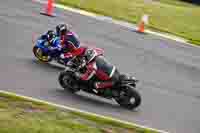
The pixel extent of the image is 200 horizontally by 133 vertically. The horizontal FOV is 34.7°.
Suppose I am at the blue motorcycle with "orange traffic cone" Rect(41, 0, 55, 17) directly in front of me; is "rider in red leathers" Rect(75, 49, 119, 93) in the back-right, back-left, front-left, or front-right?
back-right

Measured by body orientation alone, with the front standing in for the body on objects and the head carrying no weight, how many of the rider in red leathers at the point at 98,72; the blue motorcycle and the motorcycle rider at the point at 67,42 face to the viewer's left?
3

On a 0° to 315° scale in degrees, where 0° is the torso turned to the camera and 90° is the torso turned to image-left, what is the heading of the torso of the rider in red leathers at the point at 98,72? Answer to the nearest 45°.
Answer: approximately 90°

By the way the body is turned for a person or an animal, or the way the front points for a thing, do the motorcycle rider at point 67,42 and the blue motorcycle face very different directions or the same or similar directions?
same or similar directions

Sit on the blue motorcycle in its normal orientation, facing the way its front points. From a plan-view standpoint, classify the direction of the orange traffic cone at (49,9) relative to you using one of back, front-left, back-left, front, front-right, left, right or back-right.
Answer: right

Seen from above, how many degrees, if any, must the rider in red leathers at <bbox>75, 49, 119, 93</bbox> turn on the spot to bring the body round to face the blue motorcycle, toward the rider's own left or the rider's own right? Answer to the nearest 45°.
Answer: approximately 45° to the rider's own right

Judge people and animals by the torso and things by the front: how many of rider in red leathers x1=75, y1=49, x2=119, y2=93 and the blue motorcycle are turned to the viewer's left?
2

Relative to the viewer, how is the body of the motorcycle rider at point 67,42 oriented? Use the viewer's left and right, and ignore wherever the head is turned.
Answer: facing to the left of the viewer

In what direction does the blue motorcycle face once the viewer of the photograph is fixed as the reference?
facing to the left of the viewer

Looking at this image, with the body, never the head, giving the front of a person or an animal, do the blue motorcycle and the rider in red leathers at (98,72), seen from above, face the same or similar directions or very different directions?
same or similar directions

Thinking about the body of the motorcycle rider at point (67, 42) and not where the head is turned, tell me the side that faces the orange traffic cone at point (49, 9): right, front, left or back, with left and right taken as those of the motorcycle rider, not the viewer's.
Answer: right

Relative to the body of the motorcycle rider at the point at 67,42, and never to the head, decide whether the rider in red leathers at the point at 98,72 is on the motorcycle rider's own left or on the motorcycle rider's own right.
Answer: on the motorcycle rider's own left
